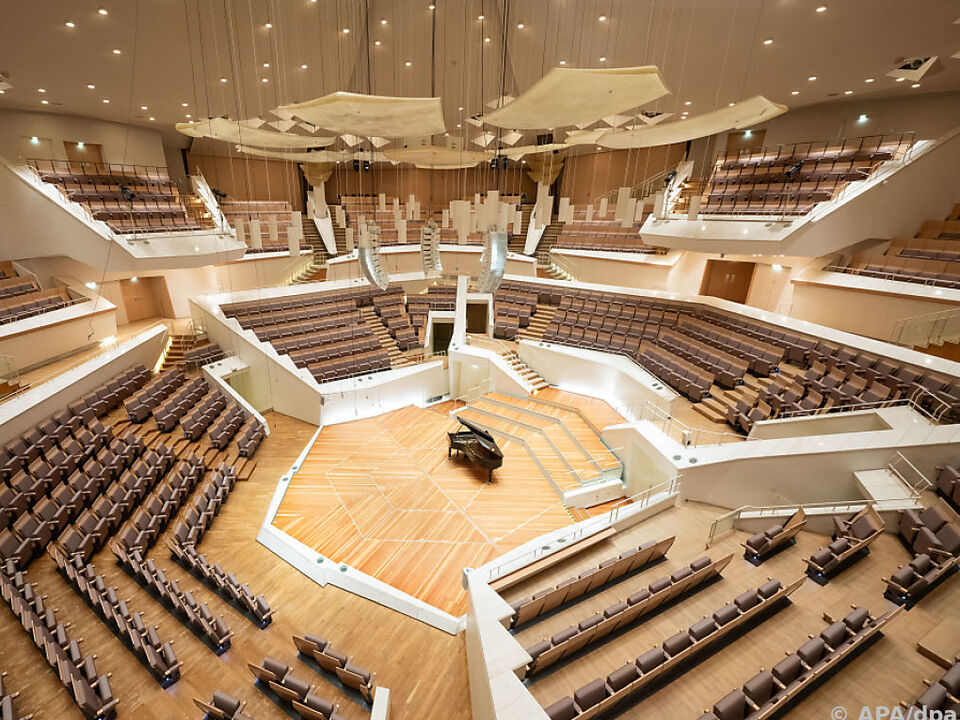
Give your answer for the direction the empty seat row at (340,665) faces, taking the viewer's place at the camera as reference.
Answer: facing away from the viewer and to the right of the viewer

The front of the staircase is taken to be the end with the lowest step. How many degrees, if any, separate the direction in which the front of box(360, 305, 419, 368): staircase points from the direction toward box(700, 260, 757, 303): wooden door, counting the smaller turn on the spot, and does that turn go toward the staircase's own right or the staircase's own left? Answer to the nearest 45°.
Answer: approximately 45° to the staircase's own left

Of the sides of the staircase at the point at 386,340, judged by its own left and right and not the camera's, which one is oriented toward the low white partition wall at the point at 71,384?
right

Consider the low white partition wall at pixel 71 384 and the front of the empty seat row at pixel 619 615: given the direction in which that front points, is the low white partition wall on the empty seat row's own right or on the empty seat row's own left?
on the empty seat row's own left

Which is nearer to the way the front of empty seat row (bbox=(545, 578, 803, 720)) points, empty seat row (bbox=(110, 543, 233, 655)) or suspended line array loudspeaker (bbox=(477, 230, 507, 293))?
the suspended line array loudspeaker

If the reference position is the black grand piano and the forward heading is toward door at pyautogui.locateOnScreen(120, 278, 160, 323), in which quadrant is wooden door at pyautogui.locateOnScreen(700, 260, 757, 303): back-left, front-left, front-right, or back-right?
back-right
